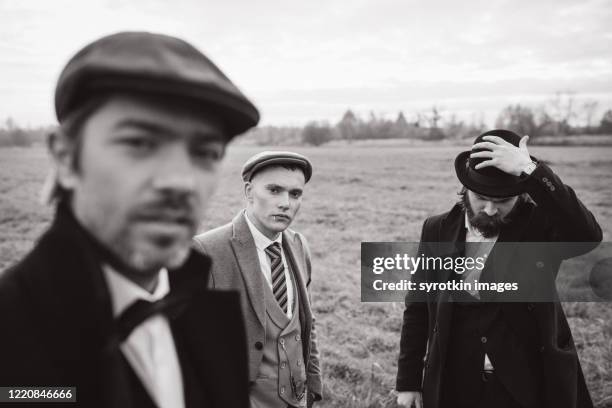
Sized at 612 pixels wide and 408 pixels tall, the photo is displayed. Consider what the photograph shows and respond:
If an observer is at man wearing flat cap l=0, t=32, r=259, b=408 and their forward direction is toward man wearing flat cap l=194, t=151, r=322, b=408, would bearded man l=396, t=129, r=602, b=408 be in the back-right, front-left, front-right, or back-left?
front-right

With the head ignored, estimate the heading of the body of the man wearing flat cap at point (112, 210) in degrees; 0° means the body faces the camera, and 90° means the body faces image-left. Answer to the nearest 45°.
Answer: approximately 315°

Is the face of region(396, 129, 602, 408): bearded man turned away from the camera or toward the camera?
toward the camera

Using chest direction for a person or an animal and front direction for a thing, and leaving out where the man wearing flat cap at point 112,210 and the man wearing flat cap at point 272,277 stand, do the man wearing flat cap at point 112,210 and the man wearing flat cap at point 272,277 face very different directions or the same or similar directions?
same or similar directions

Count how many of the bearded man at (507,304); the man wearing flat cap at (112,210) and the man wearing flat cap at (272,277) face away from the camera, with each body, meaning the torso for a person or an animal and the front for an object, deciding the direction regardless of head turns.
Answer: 0

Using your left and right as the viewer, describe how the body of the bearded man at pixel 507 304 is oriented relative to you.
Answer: facing the viewer

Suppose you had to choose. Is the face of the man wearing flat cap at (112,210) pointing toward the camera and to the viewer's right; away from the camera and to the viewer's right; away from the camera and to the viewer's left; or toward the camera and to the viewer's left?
toward the camera and to the viewer's right

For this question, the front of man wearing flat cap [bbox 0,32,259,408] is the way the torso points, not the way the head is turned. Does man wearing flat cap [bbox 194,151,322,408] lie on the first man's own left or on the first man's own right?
on the first man's own left

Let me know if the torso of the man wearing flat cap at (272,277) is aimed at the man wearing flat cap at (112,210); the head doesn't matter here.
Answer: no

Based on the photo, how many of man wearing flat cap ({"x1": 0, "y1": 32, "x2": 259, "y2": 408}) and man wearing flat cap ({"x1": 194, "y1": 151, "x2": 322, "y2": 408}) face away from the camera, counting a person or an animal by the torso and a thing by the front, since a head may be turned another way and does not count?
0

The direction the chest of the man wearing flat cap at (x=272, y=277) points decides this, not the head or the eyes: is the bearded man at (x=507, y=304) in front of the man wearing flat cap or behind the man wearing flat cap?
in front
